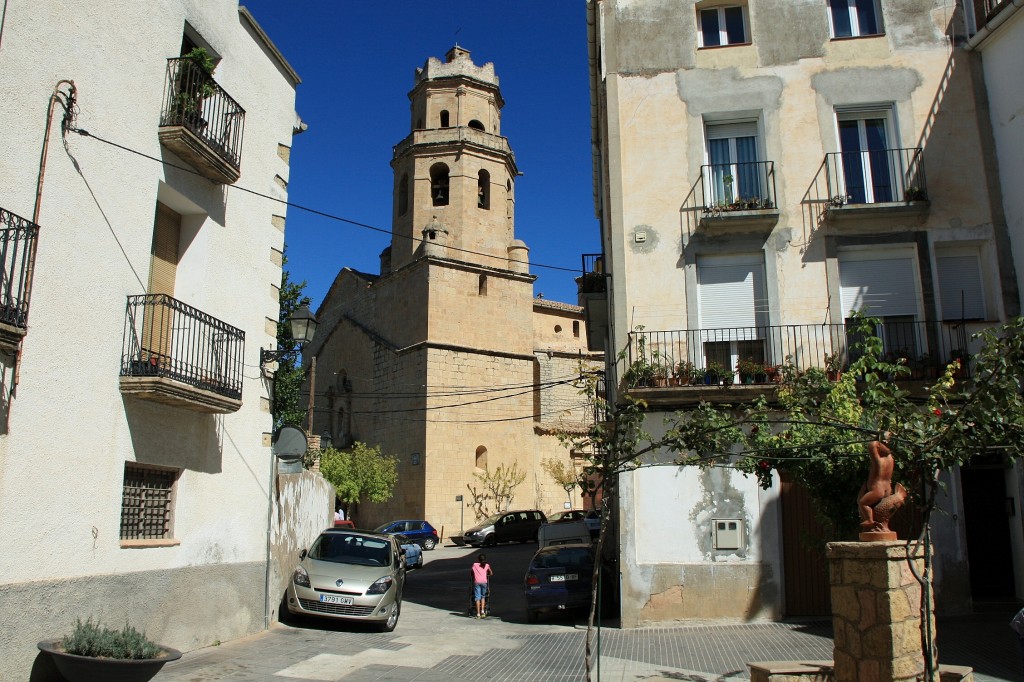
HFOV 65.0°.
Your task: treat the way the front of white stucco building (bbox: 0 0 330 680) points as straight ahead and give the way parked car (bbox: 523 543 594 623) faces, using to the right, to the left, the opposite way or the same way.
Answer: to the left

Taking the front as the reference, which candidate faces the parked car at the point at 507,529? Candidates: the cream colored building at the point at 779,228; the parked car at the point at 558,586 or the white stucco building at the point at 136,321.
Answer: the parked car at the point at 558,586

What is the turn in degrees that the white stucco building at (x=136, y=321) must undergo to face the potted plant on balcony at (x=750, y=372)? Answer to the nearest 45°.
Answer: approximately 45° to its left

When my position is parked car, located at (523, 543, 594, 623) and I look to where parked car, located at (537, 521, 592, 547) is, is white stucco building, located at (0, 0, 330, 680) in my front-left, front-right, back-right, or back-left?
back-left

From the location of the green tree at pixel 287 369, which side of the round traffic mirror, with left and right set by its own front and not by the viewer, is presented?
front

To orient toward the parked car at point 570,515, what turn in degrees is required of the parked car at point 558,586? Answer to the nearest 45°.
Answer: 0° — it already faces it

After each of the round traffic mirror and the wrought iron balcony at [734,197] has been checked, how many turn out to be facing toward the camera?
2

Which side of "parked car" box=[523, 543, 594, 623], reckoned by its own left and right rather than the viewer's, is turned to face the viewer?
back

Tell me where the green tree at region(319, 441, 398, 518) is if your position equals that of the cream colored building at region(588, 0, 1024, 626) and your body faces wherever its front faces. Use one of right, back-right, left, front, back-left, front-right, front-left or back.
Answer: back-right

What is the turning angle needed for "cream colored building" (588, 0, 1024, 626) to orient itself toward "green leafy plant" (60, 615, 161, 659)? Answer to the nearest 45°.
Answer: approximately 45° to its right

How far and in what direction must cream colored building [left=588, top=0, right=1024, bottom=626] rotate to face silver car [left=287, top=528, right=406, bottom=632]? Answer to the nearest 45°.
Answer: approximately 90° to its right
